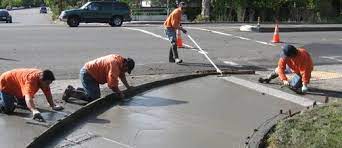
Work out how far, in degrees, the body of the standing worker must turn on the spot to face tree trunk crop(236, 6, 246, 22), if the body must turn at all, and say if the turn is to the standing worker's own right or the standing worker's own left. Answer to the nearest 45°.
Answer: approximately 90° to the standing worker's own left

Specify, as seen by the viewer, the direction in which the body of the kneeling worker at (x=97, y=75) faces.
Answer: to the viewer's right

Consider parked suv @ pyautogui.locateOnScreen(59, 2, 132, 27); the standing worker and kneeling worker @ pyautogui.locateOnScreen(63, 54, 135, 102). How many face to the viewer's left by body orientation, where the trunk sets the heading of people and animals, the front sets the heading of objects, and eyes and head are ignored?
1

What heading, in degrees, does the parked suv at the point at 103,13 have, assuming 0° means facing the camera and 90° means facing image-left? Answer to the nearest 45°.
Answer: approximately 90°

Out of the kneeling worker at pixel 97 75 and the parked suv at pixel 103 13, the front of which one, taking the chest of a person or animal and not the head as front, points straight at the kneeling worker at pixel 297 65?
the kneeling worker at pixel 97 75

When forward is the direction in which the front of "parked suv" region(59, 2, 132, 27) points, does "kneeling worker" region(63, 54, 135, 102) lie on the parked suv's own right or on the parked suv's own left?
on the parked suv's own left

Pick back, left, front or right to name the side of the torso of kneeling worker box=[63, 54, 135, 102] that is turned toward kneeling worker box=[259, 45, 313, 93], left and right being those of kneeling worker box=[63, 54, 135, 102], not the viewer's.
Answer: front

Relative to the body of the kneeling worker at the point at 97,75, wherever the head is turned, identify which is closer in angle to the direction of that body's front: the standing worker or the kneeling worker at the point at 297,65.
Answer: the kneeling worker

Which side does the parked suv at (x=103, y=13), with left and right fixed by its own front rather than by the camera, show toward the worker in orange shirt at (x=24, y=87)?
left

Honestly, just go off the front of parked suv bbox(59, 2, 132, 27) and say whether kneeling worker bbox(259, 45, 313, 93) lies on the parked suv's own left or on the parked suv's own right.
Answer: on the parked suv's own left
